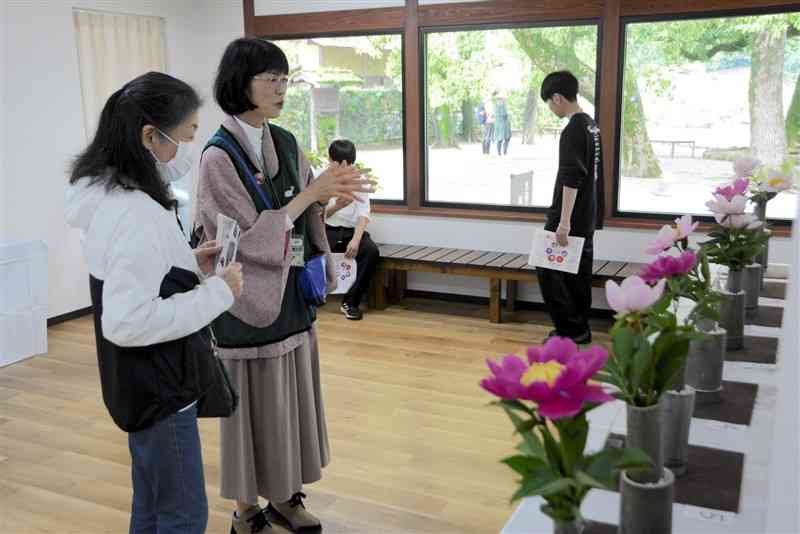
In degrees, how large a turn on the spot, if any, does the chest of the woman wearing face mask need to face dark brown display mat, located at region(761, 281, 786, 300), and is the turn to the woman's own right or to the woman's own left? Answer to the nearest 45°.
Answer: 0° — they already face it

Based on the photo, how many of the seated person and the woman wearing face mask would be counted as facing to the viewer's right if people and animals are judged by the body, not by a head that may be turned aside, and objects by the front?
1

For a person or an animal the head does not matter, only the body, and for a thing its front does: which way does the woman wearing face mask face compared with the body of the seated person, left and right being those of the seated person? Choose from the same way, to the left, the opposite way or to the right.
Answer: to the left

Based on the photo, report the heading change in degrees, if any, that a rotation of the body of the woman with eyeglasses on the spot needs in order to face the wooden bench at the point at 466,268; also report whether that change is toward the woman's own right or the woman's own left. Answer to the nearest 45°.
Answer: approximately 90° to the woman's own left

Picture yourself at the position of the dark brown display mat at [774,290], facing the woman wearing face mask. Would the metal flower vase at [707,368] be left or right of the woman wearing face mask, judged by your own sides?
left

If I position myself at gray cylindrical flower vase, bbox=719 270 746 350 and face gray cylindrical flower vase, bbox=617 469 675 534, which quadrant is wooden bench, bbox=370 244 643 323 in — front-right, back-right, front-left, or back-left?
back-right

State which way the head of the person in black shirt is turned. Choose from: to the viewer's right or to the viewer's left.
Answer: to the viewer's left

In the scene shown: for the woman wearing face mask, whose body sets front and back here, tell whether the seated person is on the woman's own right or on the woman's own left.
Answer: on the woman's own left

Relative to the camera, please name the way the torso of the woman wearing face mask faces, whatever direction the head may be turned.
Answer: to the viewer's right

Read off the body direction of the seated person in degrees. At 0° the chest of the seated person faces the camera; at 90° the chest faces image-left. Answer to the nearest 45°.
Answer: approximately 0°

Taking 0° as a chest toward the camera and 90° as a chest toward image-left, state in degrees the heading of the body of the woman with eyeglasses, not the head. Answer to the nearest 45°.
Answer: approximately 315°

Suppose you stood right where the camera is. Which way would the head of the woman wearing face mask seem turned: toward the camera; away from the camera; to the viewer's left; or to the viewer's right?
to the viewer's right
